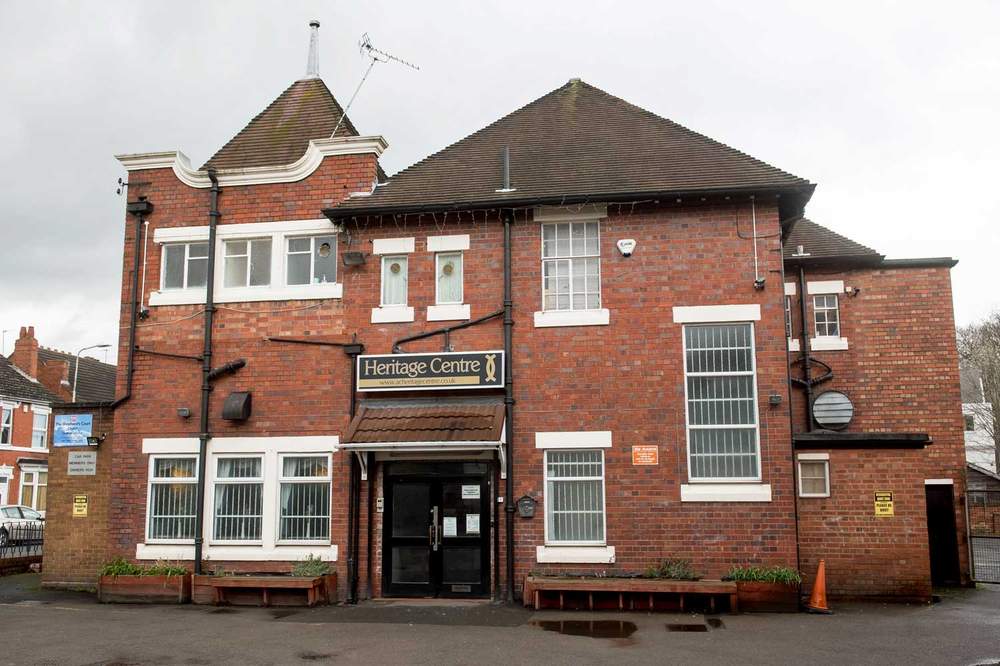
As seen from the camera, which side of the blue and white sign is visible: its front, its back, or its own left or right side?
front

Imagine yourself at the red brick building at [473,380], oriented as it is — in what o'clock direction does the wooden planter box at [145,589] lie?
The wooden planter box is roughly at 3 o'clock from the red brick building.

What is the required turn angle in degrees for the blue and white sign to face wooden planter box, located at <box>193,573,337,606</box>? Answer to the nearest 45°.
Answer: approximately 45° to its left

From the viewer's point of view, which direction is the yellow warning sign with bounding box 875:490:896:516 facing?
toward the camera

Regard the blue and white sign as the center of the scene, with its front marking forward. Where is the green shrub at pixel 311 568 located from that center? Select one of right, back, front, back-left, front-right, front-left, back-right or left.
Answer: front-left

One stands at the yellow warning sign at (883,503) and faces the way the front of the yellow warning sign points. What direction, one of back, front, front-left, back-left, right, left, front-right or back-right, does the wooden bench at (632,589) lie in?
front-right

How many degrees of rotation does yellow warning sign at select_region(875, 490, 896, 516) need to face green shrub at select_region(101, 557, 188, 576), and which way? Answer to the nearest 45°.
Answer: approximately 90° to its right

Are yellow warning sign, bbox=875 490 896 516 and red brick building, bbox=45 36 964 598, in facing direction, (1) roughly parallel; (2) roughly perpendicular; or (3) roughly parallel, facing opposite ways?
roughly parallel

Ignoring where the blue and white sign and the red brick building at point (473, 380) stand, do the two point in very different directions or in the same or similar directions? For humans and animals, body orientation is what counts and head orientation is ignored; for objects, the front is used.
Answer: same or similar directions

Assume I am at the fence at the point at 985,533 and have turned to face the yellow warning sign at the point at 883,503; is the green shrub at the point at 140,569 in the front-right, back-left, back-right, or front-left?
front-right

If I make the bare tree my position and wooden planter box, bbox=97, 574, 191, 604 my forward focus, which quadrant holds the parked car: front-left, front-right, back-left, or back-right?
front-right

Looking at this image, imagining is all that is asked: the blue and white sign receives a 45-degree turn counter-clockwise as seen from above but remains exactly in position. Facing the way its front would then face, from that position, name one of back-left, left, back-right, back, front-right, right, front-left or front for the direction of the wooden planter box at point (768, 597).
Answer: front

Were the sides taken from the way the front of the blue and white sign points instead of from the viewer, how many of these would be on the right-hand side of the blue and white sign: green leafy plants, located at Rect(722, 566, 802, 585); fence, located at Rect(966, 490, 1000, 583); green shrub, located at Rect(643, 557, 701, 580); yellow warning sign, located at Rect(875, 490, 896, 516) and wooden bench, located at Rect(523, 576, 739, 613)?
0

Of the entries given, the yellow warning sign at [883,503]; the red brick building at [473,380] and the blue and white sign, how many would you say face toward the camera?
3

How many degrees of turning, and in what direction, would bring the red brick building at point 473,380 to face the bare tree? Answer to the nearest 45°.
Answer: approximately 135° to its left

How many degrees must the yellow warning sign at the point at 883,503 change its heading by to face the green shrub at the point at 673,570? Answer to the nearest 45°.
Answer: approximately 45° to its right

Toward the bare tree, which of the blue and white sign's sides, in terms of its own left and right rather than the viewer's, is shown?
left

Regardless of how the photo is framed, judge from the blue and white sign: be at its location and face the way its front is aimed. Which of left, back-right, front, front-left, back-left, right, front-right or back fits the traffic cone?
front-left
